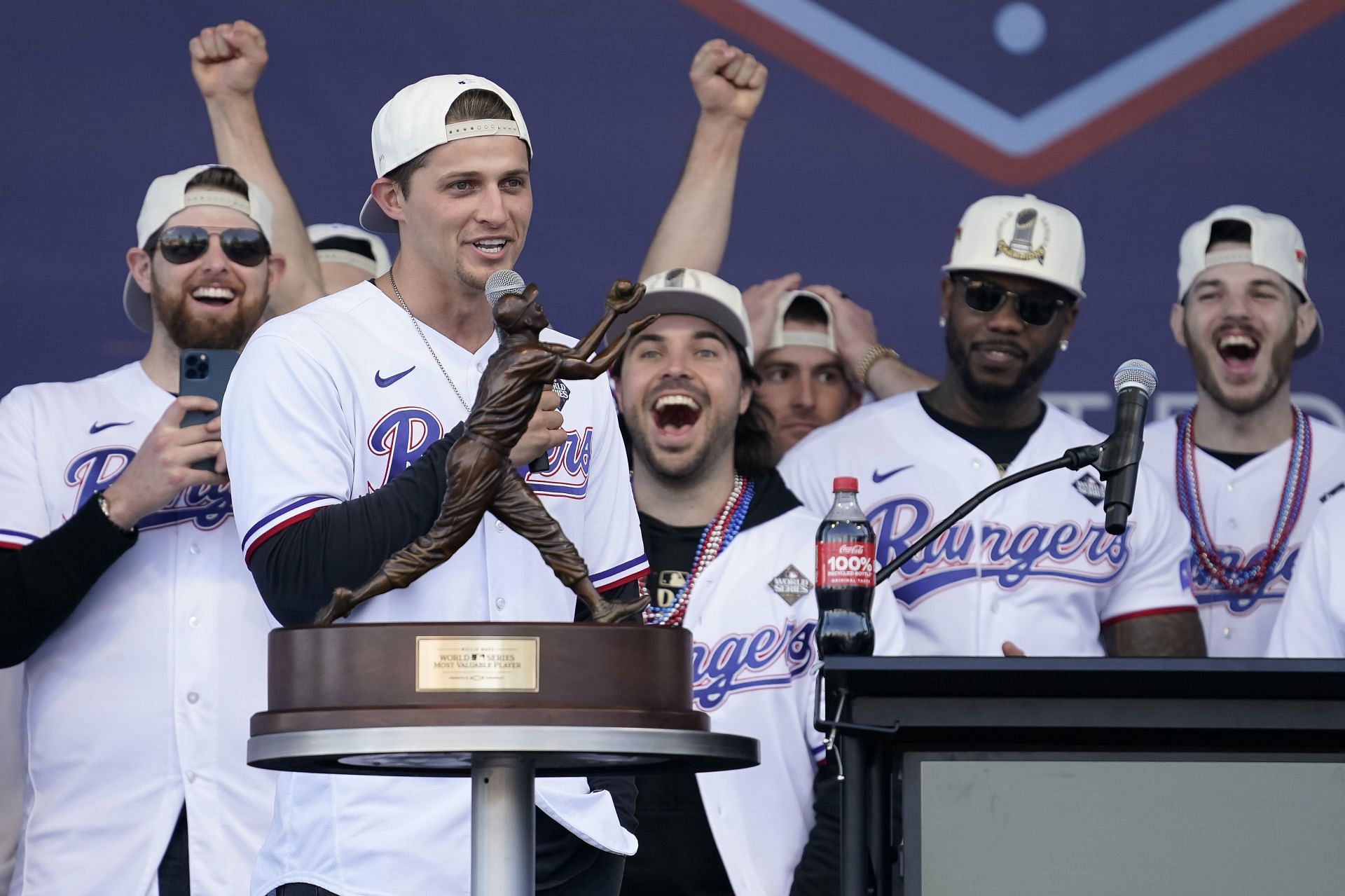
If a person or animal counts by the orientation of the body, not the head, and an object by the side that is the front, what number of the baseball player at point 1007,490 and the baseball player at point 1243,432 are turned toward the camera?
2

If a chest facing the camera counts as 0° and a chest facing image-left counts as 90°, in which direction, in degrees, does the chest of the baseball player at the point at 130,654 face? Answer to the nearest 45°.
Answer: approximately 0°

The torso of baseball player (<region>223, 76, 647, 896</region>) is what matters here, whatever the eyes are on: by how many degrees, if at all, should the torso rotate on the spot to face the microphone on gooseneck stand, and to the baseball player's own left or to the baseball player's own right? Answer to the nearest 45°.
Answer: approximately 45° to the baseball player's own left
